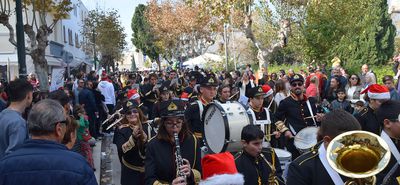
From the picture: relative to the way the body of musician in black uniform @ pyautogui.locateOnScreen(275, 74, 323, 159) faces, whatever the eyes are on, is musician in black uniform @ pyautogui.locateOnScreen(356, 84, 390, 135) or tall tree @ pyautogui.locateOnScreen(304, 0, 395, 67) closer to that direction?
the musician in black uniform

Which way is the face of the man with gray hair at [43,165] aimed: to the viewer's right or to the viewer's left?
to the viewer's right

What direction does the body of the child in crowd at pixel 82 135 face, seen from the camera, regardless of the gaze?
to the viewer's right

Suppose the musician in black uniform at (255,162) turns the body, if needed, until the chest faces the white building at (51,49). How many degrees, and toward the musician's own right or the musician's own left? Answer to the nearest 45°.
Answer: approximately 180°

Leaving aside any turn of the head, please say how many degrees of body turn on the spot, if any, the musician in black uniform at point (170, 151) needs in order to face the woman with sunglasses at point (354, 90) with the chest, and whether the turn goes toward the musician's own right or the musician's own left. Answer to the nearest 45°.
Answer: approximately 135° to the musician's own left

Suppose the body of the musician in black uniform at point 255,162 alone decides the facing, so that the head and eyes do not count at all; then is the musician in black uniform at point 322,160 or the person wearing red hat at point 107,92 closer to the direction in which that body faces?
the musician in black uniform

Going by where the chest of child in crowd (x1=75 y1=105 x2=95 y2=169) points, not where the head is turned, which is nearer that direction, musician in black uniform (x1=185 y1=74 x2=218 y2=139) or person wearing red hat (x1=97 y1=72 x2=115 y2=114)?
the musician in black uniform

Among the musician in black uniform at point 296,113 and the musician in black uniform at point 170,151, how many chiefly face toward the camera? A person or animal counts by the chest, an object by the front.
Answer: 2

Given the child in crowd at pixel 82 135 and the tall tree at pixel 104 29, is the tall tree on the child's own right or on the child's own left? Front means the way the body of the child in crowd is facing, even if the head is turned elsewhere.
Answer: on the child's own left
